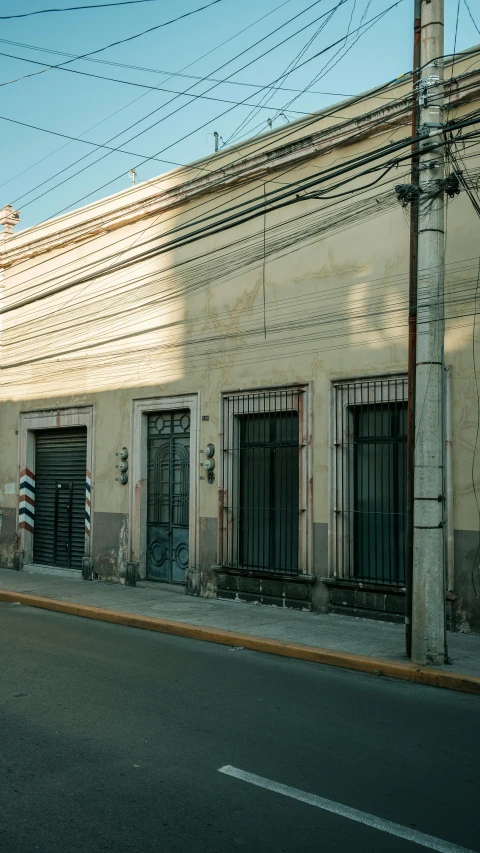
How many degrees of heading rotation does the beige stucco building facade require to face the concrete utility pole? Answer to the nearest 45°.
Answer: approximately 45° to its left

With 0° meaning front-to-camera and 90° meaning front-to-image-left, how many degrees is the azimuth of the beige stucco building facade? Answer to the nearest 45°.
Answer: approximately 45°
